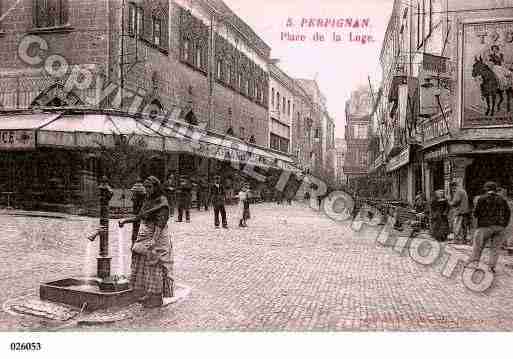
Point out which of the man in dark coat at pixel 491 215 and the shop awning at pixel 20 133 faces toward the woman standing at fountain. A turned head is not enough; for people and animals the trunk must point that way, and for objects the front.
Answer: the shop awning

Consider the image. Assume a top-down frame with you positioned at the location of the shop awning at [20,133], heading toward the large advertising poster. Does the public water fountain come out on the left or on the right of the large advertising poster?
right

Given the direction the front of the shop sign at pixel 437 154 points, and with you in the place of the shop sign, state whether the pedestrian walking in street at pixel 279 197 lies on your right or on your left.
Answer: on your right

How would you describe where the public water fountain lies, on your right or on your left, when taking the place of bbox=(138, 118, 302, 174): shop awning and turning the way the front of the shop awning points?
on your right

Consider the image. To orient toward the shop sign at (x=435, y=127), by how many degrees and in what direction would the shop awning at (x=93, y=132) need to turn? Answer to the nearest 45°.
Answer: approximately 90° to its left

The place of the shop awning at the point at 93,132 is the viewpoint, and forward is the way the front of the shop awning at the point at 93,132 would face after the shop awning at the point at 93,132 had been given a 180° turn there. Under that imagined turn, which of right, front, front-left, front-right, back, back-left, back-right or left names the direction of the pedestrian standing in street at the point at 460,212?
back-right

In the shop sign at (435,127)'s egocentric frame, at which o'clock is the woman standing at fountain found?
The woman standing at fountain is roughly at 11 o'clock from the shop sign.

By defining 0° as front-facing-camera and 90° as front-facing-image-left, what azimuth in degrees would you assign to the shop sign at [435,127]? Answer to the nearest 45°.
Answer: approximately 45°
